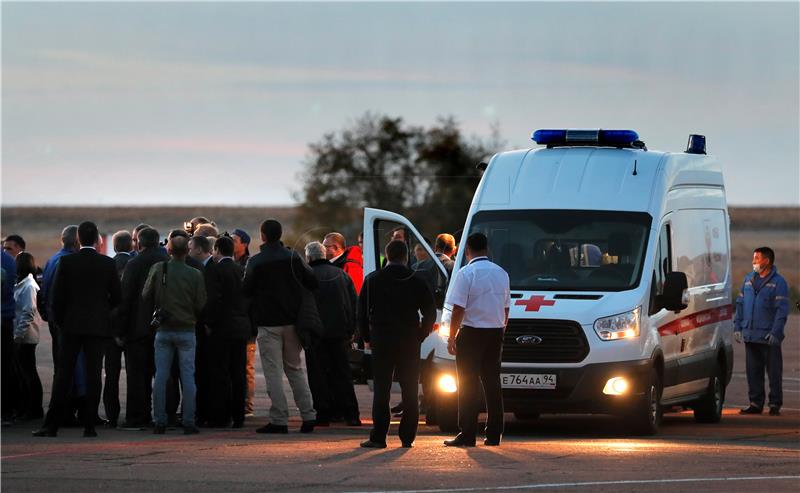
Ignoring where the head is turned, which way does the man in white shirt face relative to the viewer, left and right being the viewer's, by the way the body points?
facing away from the viewer and to the left of the viewer

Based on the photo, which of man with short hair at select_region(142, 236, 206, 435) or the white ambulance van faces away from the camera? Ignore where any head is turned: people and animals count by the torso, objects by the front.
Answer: the man with short hair

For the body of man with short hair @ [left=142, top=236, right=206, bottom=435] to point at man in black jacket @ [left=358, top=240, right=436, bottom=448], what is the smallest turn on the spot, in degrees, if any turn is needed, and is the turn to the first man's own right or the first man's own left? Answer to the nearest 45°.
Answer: approximately 135° to the first man's own right

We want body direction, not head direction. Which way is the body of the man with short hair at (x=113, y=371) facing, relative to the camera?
away from the camera

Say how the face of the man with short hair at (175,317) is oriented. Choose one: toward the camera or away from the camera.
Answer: away from the camera

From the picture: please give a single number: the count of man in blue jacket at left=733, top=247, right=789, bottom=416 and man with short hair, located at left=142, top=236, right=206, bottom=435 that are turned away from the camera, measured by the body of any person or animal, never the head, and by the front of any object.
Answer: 1

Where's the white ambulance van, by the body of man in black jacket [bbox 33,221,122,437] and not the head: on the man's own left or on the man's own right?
on the man's own right

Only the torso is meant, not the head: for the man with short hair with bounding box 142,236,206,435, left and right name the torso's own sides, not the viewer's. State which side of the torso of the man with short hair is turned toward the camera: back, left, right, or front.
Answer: back

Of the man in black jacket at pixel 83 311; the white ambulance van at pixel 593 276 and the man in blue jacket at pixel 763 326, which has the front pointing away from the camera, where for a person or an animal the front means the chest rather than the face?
the man in black jacket

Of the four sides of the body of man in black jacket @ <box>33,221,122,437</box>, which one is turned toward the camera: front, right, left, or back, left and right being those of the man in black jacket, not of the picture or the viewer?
back
